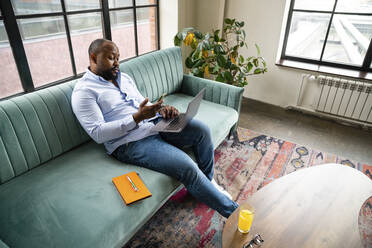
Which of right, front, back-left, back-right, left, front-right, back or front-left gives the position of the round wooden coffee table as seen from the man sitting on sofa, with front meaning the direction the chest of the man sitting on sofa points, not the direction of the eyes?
front

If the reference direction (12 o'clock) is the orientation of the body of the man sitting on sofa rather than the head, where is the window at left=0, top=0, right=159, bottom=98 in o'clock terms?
The window is roughly at 6 o'clock from the man sitting on sofa.

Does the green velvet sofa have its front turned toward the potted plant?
no

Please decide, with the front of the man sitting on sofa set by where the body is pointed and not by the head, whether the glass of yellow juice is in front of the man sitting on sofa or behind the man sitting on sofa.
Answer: in front

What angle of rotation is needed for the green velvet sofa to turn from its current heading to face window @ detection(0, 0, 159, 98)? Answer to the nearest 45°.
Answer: approximately 135° to its left

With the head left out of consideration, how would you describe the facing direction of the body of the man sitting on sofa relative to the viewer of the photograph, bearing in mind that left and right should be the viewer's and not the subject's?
facing the viewer and to the right of the viewer

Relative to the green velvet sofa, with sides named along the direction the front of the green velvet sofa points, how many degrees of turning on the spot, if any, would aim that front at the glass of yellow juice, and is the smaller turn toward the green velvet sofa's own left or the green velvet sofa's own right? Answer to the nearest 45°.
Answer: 0° — it already faces it

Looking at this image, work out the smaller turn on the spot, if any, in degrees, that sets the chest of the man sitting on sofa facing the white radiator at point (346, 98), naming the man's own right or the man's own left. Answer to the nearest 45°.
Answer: approximately 90° to the man's own left

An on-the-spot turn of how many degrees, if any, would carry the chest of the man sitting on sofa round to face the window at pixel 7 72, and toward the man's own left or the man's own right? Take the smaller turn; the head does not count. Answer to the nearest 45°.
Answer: approximately 180°

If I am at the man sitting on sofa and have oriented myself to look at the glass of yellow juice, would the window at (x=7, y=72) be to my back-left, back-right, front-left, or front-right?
back-right

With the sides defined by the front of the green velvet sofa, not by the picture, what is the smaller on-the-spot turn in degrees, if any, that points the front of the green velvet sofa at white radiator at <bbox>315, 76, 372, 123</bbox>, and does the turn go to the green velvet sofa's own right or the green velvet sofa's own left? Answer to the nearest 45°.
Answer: approximately 45° to the green velvet sofa's own left

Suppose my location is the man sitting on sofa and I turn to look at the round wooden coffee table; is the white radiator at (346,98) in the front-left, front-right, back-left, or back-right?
front-left

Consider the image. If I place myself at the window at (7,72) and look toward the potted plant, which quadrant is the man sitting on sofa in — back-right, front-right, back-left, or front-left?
front-right

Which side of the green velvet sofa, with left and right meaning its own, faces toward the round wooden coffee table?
front
